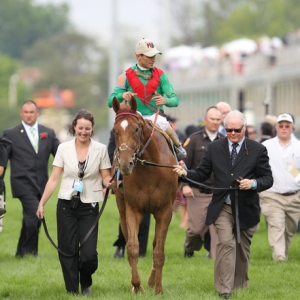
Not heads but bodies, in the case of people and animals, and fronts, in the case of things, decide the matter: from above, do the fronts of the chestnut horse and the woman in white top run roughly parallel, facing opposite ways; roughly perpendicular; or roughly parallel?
roughly parallel

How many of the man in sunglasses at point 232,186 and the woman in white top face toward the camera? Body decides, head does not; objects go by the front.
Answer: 2

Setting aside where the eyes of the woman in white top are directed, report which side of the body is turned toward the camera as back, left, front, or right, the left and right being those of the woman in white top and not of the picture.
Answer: front

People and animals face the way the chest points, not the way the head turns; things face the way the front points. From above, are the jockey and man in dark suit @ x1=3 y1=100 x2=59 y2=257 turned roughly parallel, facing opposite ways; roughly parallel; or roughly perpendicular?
roughly parallel

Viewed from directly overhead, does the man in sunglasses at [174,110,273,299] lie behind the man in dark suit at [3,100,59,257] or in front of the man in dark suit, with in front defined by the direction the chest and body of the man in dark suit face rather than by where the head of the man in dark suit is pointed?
in front

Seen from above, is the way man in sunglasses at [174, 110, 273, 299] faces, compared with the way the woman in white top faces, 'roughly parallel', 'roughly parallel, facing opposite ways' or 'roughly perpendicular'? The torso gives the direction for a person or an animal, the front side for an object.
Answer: roughly parallel

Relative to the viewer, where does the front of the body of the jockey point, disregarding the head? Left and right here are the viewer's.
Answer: facing the viewer

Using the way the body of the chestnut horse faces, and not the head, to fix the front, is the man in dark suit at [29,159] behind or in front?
behind

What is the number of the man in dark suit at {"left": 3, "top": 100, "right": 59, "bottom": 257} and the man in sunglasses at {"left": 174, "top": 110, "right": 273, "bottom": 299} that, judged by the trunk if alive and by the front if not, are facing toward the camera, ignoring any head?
2

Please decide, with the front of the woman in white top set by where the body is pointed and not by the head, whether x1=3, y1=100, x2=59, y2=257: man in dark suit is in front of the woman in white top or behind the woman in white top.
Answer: behind

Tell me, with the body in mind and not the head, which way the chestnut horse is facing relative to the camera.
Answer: toward the camera

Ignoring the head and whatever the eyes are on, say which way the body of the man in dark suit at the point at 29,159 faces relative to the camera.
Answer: toward the camera
